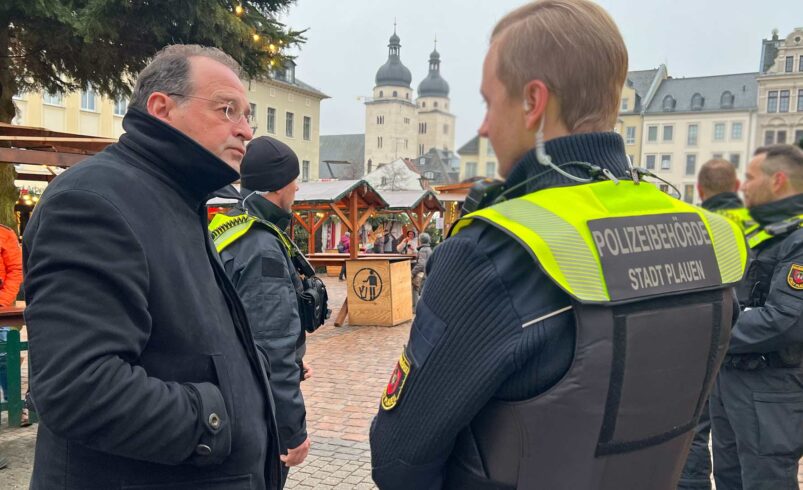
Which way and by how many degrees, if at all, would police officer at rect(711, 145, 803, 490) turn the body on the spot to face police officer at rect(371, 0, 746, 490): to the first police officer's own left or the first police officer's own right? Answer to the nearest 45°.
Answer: approximately 90° to the first police officer's own left

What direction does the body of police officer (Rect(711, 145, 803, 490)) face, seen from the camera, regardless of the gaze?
to the viewer's left

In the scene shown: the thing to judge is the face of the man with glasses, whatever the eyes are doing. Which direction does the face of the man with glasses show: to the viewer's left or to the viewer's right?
to the viewer's right

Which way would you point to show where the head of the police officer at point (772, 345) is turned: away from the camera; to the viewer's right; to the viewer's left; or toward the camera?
to the viewer's left

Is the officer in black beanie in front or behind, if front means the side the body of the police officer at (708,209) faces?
behind

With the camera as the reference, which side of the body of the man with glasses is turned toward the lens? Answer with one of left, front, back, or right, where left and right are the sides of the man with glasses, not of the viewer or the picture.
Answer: right

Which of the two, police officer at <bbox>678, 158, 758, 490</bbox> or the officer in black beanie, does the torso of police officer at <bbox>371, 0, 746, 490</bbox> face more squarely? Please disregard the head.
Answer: the officer in black beanie

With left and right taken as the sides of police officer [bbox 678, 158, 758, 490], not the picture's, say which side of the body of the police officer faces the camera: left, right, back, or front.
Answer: back

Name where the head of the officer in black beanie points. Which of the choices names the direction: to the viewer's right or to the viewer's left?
to the viewer's right

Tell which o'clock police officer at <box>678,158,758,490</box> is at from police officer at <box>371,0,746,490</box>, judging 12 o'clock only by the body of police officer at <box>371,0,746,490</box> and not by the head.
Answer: police officer at <box>678,158,758,490</box> is roughly at 2 o'clock from police officer at <box>371,0,746,490</box>.
